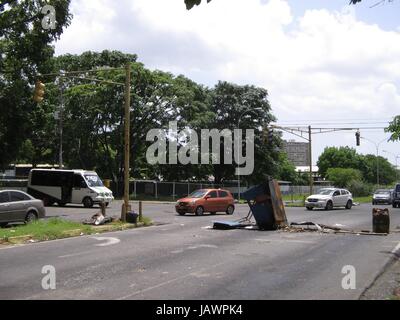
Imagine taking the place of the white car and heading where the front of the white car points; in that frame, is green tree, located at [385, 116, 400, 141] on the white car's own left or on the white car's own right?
on the white car's own left

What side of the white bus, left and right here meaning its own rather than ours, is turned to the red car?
front

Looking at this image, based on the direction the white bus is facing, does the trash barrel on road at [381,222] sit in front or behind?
in front

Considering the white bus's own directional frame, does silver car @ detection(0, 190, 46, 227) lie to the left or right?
on its right

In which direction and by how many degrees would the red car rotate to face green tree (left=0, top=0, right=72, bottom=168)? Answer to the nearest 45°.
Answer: approximately 45° to its right

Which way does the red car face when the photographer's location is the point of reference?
facing the viewer and to the left of the viewer

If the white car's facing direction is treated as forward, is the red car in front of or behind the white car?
in front

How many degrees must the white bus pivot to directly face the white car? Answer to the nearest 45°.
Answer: approximately 45° to its left

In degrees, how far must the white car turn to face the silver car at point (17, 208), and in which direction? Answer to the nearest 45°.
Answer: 0° — it already faces it
